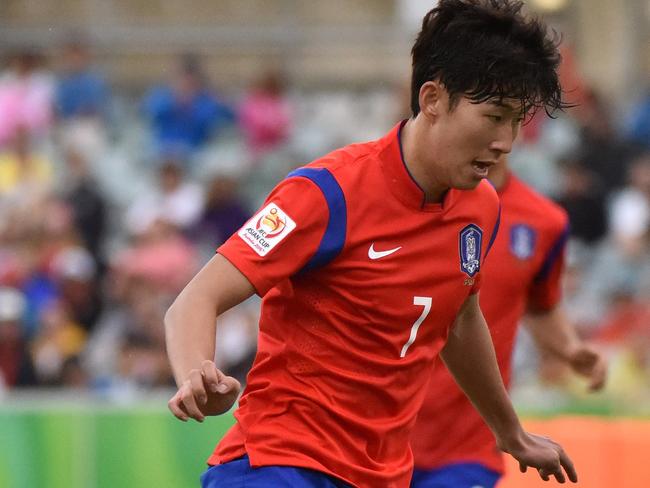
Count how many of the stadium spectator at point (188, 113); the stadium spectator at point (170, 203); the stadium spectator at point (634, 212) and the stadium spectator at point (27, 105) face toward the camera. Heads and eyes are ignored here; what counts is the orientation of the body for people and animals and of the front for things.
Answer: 4

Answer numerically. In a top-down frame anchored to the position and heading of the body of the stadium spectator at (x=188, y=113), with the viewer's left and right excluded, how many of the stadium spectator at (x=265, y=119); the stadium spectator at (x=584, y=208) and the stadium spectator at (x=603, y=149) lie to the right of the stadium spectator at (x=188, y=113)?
0

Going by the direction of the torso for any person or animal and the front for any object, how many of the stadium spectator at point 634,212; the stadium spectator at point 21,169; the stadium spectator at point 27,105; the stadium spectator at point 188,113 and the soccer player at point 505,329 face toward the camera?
5

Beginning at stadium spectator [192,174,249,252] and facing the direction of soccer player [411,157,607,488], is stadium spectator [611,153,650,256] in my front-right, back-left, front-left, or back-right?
front-left

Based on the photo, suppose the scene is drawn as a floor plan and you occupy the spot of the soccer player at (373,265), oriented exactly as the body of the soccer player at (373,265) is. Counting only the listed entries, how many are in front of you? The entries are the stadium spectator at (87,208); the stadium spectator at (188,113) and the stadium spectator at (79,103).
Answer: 0

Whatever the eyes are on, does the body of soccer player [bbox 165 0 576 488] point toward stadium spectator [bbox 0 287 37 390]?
no

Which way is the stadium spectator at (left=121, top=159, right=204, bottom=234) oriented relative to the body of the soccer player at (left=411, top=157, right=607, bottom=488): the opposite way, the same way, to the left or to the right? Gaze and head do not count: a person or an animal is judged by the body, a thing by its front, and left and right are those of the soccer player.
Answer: the same way

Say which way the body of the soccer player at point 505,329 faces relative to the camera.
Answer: toward the camera

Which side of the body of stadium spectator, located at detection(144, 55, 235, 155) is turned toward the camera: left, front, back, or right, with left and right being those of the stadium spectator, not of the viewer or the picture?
front

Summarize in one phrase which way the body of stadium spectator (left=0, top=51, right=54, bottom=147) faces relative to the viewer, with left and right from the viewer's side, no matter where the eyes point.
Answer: facing the viewer

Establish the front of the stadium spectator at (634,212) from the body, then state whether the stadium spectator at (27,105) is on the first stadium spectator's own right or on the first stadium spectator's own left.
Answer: on the first stadium spectator's own right

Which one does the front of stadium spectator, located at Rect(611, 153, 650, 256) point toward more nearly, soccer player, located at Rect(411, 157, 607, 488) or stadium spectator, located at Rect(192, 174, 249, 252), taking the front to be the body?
the soccer player

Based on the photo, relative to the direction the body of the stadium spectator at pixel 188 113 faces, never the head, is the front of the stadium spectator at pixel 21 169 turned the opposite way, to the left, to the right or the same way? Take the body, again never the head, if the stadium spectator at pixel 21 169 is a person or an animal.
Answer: the same way

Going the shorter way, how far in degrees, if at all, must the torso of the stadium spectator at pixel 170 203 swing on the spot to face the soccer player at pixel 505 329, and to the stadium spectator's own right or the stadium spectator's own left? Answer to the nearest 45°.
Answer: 0° — they already face them

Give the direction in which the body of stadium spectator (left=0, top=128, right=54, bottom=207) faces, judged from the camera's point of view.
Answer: toward the camera

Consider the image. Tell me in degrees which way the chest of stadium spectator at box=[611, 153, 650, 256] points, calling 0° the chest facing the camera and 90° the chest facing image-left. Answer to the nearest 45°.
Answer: approximately 0°
